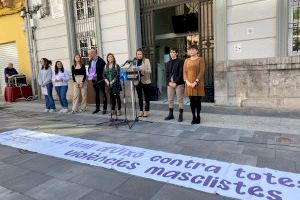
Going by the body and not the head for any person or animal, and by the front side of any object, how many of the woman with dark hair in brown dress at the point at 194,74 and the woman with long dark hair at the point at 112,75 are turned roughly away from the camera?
0

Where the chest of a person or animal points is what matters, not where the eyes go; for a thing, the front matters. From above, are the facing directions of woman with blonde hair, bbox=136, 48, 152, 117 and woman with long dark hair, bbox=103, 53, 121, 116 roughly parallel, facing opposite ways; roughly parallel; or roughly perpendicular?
roughly parallel

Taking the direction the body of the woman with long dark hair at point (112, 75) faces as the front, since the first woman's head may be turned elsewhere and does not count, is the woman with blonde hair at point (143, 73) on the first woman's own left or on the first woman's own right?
on the first woman's own left

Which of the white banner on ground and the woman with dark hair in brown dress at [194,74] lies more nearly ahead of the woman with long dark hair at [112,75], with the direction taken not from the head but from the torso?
the white banner on ground

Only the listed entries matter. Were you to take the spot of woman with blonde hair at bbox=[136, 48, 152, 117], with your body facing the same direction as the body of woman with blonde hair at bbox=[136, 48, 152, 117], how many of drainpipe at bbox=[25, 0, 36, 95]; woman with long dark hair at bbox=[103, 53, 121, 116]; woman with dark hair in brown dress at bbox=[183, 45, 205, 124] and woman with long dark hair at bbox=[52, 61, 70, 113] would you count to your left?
1

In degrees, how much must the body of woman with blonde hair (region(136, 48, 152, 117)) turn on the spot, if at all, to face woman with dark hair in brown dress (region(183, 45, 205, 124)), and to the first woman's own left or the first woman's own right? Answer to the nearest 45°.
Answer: approximately 90° to the first woman's own left

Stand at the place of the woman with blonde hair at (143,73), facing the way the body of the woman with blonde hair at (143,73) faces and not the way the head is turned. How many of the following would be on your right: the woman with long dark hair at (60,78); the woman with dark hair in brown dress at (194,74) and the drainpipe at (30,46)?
2

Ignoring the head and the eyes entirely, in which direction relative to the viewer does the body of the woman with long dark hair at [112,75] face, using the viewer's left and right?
facing the viewer and to the left of the viewer

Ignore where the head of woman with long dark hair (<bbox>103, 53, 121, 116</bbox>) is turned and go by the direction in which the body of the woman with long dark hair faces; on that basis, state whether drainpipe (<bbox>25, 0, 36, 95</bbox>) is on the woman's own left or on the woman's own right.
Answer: on the woman's own right

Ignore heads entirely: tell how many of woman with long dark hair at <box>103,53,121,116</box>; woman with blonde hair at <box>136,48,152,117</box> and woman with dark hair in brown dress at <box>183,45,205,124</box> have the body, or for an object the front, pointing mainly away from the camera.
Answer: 0

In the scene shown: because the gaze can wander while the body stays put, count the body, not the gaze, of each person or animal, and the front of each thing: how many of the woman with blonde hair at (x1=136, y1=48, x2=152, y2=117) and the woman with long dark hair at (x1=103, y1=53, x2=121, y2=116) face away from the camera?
0

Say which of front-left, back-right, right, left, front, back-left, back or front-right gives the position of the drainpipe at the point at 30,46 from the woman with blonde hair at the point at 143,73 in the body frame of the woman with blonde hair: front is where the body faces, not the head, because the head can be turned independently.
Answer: right

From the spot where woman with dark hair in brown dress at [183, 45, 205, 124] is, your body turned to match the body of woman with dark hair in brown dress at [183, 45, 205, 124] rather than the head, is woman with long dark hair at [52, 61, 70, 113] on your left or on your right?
on your right

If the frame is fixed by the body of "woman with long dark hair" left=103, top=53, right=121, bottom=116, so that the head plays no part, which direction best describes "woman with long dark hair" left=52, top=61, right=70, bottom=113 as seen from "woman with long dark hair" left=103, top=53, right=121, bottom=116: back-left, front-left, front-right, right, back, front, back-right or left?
right
